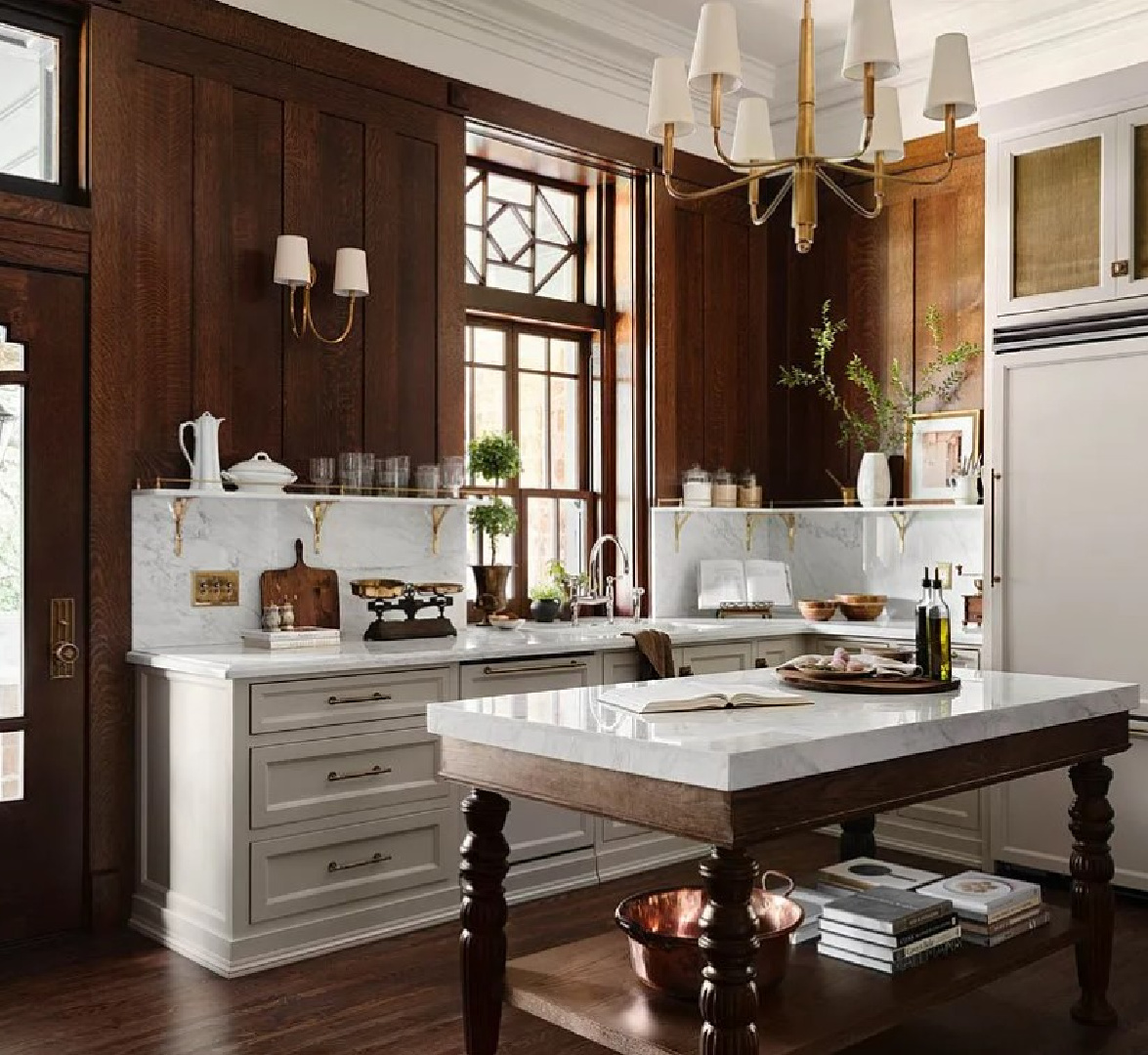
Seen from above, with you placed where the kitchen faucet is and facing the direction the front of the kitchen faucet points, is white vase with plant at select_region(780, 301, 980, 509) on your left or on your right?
on your left

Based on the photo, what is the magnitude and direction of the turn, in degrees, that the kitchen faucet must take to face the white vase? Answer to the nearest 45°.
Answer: approximately 45° to its left

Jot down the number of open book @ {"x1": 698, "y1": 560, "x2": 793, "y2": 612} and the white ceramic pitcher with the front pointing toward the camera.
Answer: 1

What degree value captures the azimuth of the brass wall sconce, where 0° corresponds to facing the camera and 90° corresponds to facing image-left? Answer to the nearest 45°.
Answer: approximately 315°

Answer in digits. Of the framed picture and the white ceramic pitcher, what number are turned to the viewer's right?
1

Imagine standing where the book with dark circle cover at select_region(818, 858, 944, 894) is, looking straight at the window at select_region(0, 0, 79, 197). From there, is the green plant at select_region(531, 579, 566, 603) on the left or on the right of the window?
right

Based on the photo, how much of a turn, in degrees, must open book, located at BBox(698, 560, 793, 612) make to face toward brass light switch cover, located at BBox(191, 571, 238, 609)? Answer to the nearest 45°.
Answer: approximately 45° to its right

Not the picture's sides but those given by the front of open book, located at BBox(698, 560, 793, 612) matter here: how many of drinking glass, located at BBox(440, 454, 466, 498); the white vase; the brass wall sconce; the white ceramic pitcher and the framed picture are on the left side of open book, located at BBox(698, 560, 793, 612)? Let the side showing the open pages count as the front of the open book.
2
